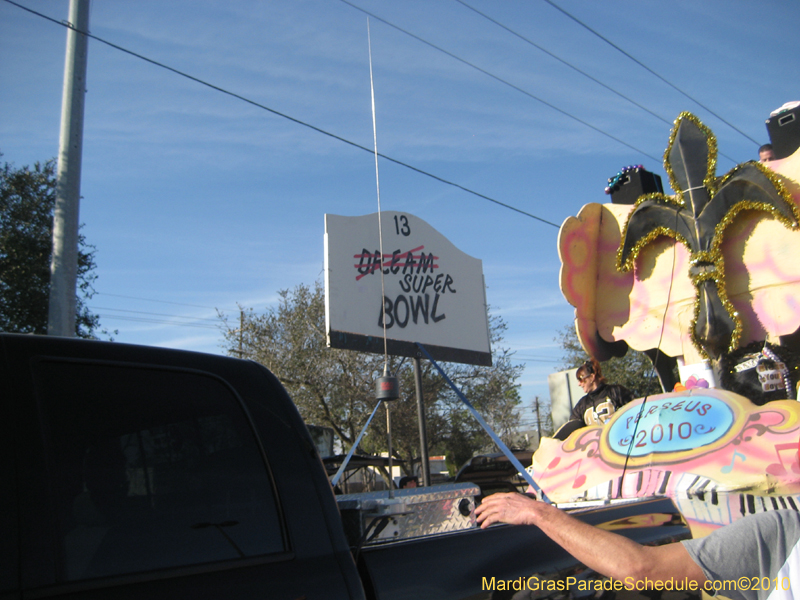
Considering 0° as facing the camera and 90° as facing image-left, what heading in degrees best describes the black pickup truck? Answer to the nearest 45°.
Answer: approximately 90°

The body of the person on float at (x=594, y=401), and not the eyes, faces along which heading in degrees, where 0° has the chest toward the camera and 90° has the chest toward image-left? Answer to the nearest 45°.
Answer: approximately 45°

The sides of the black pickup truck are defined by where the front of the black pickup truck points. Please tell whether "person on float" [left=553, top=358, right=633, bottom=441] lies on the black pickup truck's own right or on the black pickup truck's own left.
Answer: on the black pickup truck's own right

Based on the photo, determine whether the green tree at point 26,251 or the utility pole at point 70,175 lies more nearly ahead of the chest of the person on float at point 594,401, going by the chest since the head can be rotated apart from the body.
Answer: the utility pole

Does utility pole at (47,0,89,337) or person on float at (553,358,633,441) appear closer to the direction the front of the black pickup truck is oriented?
the utility pole

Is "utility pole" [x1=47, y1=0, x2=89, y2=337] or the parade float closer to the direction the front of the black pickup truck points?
the utility pole

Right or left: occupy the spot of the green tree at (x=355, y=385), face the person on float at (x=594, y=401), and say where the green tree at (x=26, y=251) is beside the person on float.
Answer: right
